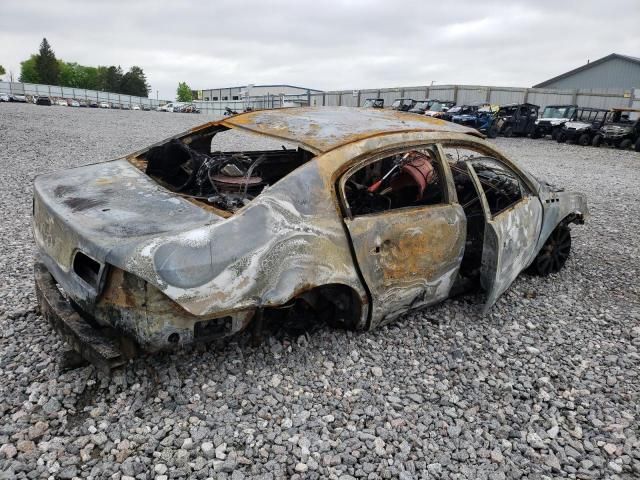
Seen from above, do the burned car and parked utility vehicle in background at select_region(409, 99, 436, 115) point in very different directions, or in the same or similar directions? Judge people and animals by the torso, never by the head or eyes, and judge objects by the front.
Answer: very different directions

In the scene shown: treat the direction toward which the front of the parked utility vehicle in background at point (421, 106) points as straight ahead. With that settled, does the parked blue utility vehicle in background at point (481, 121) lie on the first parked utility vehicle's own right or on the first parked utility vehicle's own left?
on the first parked utility vehicle's own left

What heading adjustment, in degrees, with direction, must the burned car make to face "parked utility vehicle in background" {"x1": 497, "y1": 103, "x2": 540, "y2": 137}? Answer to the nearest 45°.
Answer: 0° — it already faces it

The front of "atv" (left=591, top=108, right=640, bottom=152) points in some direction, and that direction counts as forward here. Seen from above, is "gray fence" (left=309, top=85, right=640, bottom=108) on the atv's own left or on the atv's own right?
on the atv's own right

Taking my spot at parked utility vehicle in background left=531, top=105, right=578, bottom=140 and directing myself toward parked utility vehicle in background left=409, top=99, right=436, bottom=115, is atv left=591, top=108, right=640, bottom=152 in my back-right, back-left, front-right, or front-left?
back-left

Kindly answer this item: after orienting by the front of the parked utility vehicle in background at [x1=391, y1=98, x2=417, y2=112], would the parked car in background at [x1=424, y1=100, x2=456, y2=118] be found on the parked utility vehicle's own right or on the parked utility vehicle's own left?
on the parked utility vehicle's own left

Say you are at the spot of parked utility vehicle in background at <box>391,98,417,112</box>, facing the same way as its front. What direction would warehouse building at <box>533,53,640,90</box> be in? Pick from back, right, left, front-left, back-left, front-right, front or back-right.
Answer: back
